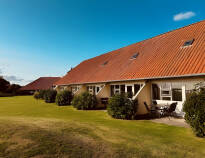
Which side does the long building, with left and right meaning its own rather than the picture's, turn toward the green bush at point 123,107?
front

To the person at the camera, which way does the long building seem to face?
facing the viewer and to the left of the viewer

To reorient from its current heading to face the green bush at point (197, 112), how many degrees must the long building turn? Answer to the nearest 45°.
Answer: approximately 45° to its left

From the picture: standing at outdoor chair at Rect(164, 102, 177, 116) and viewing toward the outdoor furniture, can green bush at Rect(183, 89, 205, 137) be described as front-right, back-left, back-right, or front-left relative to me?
back-left

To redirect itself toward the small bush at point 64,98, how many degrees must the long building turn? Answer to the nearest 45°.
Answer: approximately 90° to its right

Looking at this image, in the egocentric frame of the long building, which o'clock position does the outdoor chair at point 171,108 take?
The outdoor chair is roughly at 11 o'clock from the long building.
